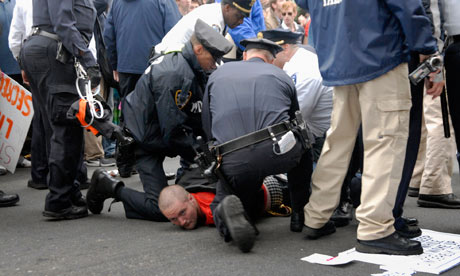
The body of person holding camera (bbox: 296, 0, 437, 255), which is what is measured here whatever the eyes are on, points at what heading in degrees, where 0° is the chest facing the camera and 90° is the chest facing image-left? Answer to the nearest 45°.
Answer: approximately 225°

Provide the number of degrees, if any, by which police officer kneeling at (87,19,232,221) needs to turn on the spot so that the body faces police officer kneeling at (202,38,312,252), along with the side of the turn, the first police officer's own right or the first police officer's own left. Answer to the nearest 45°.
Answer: approximately 45° to the first police officer's own right

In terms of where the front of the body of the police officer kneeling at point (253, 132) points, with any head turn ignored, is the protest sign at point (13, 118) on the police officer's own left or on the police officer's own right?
on the police officer's own left

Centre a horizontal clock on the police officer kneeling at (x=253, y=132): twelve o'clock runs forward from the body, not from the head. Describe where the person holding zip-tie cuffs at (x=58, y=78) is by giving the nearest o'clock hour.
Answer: The person holding zip-tie cuffs is roughly at 10 o'clock from the police officer kneeling.

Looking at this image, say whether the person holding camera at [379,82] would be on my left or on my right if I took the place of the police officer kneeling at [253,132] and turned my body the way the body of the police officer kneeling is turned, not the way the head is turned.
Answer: on my right

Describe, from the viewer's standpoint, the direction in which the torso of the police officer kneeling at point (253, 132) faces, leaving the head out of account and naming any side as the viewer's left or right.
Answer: facing away from the viewer

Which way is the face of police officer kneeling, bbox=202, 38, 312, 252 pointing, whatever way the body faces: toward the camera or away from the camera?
away from the camera

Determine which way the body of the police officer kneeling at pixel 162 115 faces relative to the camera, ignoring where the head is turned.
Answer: to the viewer's right

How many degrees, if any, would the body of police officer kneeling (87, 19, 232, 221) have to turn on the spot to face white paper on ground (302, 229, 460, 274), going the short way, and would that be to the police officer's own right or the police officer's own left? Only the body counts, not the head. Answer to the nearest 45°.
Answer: approximately 45° to the police officer's own right

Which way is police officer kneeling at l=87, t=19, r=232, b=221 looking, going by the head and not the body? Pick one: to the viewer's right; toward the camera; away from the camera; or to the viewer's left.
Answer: to the viewer's right

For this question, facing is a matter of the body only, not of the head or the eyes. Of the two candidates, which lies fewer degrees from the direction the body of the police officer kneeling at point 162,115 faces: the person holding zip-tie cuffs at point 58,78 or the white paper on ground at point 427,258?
the white paper on ground

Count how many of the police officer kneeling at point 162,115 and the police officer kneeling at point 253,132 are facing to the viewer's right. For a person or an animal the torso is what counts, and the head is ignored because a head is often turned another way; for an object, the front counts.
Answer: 1

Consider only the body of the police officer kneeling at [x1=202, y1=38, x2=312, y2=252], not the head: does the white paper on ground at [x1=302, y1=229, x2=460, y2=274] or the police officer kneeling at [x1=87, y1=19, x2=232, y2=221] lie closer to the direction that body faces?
the police officer kneeling
